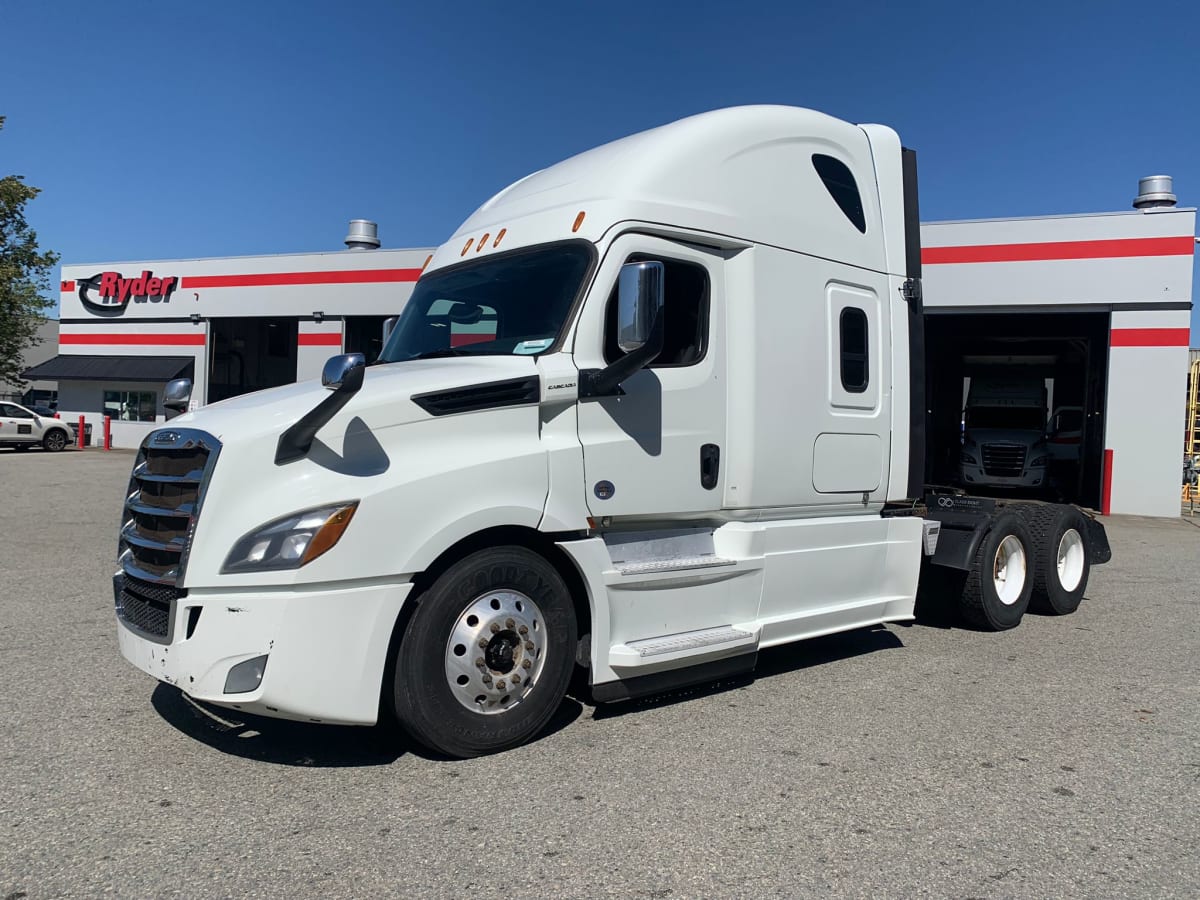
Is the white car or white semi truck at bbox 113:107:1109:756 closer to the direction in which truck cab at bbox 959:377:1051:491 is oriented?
the white semi truck

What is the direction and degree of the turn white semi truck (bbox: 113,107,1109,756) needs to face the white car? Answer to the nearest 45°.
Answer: approximately 90° to its right

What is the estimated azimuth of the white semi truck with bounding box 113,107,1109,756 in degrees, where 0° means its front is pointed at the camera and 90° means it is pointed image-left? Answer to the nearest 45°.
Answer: approximately 45°

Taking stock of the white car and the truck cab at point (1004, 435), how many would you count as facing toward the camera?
1

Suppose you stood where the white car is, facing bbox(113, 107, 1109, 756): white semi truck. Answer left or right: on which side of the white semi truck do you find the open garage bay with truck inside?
left

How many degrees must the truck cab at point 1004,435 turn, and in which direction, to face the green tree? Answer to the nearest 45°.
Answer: approximately 90° to its right

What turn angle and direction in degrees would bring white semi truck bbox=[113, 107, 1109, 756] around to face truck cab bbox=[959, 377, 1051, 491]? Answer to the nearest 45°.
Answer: approximately 180°
